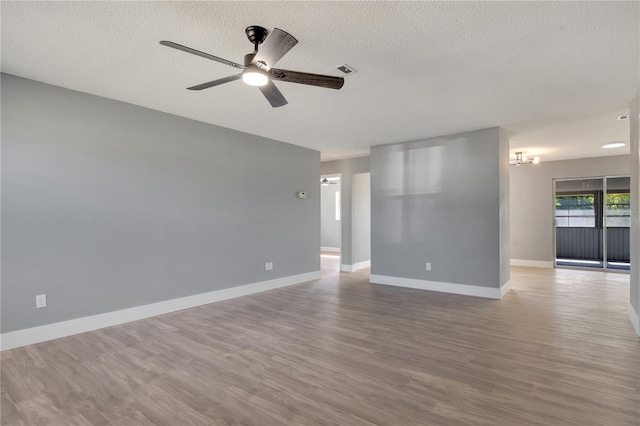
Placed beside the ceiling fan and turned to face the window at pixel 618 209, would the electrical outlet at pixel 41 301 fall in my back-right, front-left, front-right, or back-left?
back-left

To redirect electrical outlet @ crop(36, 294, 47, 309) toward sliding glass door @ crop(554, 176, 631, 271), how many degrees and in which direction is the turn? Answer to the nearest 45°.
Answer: approximately 90° to its left

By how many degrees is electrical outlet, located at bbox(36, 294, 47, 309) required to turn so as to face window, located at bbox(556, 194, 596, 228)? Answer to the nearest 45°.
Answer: approximately 90° to its left

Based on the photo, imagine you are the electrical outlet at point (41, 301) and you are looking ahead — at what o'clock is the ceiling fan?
The ceiling fan is roughly at 11 o'clock from the electrical outlet.

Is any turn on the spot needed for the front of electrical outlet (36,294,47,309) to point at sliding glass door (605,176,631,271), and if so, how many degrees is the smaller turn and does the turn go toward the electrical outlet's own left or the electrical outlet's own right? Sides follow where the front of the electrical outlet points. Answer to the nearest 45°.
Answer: approximately 90° to the electrical outlet's own left

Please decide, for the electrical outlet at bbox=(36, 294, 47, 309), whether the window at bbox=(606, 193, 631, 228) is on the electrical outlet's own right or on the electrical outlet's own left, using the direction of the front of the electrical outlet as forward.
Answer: on the electrical outlet's own left

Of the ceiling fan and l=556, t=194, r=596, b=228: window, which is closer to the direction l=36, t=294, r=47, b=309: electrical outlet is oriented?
the ceiling fan
